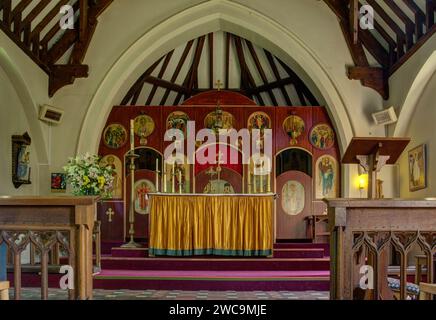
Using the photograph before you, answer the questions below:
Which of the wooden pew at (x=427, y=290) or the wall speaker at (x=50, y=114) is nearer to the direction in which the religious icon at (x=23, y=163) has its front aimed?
the wooden pew

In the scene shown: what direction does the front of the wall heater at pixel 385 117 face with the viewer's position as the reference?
facing the viewer and to the left of the viewer

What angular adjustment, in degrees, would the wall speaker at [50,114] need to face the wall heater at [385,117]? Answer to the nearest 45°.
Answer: approximately 45° to its left

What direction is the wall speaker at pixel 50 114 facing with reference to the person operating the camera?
facing the viewer and to the right of the viewer

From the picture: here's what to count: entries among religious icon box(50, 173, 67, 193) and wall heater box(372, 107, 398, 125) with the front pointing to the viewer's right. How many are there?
0

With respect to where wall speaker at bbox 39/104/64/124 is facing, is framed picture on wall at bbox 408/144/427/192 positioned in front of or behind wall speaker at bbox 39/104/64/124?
in front

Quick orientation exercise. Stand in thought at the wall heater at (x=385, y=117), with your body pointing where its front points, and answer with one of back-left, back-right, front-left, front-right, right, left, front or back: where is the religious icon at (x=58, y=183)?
front-right

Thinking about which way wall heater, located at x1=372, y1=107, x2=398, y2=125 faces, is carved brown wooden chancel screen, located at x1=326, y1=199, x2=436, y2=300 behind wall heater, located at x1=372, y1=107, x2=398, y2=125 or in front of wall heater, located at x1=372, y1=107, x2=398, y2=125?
in front

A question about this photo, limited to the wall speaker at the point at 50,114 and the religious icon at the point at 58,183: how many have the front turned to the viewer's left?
0
